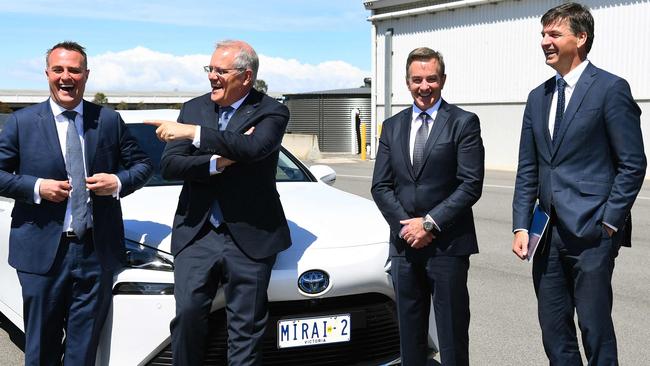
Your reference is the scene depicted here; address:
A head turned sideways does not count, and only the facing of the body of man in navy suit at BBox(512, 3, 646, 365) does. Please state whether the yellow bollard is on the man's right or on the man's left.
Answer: on the man's right

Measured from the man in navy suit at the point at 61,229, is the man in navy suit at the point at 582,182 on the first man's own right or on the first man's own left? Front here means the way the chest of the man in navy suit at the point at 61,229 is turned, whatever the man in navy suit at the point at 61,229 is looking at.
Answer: on the first man's own left

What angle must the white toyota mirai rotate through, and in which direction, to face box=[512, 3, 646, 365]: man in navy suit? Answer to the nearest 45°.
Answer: approximately 45° to its left

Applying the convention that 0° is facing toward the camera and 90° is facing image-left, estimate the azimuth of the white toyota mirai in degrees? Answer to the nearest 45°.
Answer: approximately 315°

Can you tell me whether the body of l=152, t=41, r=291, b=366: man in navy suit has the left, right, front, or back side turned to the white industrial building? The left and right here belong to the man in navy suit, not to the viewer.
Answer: back
